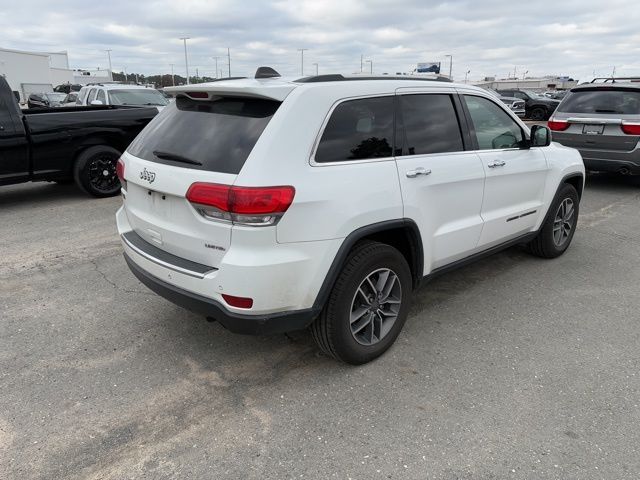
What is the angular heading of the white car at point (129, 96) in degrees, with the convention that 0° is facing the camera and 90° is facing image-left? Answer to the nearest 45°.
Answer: approximately 315°

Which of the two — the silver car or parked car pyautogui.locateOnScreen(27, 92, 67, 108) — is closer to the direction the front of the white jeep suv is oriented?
the silver car

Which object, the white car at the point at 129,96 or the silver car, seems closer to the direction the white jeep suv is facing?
the silver car

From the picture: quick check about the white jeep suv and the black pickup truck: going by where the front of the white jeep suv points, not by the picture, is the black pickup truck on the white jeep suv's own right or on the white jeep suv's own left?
on the white jeep suv's own left

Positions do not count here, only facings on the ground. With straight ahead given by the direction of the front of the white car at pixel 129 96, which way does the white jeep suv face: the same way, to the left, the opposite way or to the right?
to the left

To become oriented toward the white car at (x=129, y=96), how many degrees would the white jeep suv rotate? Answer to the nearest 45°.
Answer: approximately 90° to its left

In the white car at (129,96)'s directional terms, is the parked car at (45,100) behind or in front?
behind

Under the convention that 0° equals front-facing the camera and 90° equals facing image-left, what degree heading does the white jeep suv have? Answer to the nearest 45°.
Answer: approximately 225°
